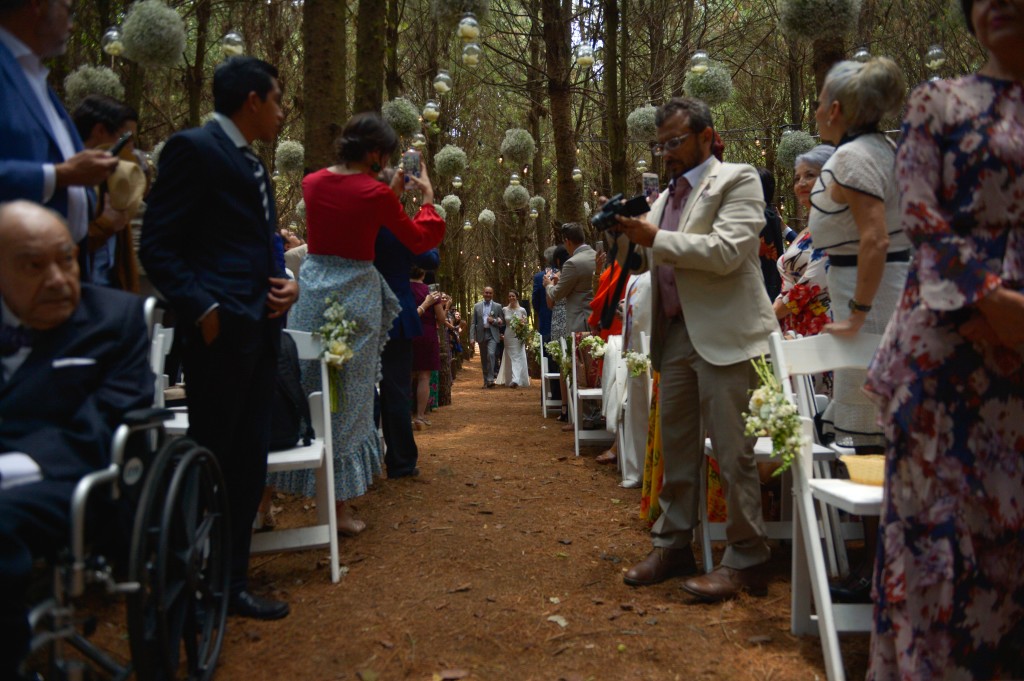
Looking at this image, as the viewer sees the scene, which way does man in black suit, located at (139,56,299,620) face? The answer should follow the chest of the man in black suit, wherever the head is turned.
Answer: to the viewer's right

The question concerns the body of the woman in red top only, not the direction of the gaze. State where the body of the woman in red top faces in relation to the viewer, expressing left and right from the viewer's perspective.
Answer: facing away from the viewer and to the right of the viewer

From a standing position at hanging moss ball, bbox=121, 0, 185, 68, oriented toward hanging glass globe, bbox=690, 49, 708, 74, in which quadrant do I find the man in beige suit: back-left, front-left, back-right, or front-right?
front-right

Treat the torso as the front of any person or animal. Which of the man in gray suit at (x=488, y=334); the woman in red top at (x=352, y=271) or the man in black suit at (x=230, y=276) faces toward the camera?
the man in gray suit

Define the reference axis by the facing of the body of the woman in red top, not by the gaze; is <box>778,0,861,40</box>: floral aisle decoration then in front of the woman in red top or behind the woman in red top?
in front

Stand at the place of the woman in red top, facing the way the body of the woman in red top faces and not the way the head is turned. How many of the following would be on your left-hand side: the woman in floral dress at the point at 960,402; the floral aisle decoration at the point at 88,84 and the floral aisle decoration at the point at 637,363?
1

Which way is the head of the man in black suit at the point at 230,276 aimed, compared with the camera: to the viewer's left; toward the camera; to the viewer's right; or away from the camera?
to the viewer's right

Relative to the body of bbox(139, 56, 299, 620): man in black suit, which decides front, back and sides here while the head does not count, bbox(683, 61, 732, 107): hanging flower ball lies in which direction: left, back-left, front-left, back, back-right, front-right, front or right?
front-left

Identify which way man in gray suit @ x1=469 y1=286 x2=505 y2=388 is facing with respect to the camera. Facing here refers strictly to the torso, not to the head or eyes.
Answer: toward the camera

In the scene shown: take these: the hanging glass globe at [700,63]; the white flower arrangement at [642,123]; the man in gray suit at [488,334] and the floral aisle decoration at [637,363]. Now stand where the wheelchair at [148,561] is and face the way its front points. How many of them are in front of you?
0

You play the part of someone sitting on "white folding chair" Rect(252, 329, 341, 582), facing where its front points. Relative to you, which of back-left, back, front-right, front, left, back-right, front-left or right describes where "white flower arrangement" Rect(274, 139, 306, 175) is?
back-left

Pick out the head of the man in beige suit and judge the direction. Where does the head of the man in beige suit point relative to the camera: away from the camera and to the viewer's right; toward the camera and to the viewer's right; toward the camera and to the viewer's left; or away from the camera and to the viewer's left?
toward the camera and to the viewer's left

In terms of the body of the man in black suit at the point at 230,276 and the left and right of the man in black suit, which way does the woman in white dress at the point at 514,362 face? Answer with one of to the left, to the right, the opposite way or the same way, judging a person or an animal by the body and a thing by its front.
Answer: to the right

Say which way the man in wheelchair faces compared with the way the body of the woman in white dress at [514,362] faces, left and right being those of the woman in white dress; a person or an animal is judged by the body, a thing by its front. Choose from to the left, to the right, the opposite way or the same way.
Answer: the same way

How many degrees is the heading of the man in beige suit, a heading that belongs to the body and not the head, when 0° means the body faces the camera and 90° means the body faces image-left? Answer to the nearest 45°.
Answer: approximately 45°

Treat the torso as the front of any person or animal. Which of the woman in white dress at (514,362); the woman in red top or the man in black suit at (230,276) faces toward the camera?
the woman in white dress

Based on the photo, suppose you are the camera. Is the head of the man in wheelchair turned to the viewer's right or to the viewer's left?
to the viewer's right

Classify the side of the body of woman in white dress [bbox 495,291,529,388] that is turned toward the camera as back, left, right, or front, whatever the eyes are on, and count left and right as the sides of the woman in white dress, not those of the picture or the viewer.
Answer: front

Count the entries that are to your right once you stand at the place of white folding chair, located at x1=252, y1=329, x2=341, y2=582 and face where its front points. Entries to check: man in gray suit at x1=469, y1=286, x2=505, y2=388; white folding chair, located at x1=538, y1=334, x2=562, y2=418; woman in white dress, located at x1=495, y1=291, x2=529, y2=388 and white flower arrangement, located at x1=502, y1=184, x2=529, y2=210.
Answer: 0
